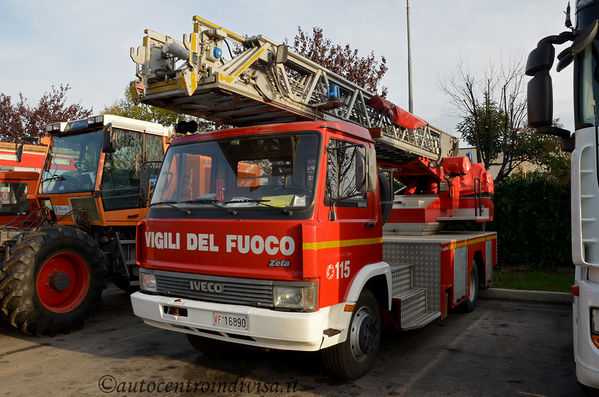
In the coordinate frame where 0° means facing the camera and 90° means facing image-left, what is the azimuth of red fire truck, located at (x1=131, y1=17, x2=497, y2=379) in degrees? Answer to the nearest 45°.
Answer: approximately 45°

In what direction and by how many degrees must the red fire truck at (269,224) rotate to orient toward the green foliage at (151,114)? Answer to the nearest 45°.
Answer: approximately 90° to its right

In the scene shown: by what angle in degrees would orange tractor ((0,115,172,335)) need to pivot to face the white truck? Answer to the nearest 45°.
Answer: approximately 90° to its left

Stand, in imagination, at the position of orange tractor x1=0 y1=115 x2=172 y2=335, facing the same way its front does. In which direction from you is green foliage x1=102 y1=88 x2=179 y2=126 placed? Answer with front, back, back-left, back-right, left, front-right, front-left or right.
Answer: back-right

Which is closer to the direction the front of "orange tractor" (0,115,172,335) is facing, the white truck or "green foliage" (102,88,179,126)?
the white truck

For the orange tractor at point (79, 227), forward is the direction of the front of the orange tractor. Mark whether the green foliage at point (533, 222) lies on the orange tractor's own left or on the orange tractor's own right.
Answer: on the orange tractor's own left

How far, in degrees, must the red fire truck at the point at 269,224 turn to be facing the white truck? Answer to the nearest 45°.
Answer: approximately 90° to its left

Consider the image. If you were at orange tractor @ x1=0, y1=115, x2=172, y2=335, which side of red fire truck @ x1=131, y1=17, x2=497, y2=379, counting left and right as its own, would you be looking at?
right

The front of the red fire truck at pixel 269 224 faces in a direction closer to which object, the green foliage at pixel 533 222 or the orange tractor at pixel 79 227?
the orange tractor

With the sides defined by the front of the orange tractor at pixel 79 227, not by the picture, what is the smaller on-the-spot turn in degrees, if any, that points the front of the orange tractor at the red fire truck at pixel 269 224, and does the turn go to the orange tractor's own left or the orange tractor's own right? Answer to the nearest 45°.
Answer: approximately 90° to the orange tractor's own left
